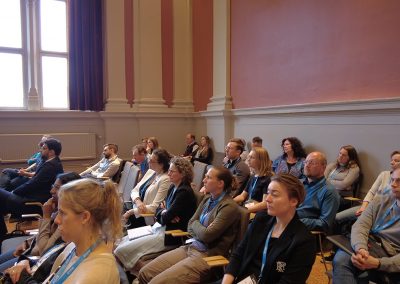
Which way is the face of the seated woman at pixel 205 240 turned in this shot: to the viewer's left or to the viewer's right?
to the viewer's left

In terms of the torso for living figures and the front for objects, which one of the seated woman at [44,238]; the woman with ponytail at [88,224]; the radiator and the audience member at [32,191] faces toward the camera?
the radiator

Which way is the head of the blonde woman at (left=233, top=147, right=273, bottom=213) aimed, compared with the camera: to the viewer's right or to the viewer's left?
to the viewer's left

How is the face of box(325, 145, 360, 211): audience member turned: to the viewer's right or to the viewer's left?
to the viewer's left

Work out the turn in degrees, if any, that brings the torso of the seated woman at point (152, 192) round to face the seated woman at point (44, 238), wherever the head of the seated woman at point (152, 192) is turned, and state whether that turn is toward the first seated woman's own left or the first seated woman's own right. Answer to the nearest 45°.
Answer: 0° — they already face them

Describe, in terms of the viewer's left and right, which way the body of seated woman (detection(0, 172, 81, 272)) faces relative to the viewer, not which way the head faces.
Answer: facing to the left of the viewer

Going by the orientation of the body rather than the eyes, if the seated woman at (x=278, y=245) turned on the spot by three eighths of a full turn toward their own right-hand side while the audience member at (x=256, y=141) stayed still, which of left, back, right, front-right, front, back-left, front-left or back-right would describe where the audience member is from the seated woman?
front

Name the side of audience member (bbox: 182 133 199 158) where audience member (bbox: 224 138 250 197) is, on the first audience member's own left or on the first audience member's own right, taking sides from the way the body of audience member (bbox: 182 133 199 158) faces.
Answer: on the first audience member's own left

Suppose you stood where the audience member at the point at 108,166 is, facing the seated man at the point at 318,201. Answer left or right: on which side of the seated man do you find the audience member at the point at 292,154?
left

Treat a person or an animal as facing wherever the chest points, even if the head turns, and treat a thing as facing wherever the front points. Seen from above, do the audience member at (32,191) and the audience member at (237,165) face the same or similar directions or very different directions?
same or similar directions

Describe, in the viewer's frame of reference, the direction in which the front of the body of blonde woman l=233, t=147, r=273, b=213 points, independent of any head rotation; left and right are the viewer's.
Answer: facing the viewer and to the left of the viewer

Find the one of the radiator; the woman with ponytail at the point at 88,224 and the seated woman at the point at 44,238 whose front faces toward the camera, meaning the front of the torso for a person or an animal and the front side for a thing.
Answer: the radiator

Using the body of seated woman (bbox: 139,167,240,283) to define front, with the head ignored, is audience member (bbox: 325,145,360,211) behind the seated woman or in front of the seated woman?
behind

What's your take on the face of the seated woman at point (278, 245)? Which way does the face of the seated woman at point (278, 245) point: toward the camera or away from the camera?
toward the camera

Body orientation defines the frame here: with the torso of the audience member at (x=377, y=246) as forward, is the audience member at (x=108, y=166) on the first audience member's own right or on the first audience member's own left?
on the first audience member's own right

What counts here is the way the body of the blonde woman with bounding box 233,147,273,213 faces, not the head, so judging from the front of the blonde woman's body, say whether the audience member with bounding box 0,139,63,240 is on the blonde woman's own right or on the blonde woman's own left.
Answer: on the blonde woman's own right

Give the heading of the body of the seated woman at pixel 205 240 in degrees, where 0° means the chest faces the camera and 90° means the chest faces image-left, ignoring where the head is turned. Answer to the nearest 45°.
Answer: approximately 45°

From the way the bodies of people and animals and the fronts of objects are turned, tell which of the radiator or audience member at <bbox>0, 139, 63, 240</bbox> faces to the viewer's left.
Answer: the audience member

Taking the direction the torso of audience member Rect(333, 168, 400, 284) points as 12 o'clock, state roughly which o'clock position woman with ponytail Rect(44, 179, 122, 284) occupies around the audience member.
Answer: The woman with ponytail is roughly at 12 o'clock from the audience member.

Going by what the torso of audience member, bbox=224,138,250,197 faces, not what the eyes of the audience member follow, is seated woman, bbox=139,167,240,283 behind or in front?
in front
